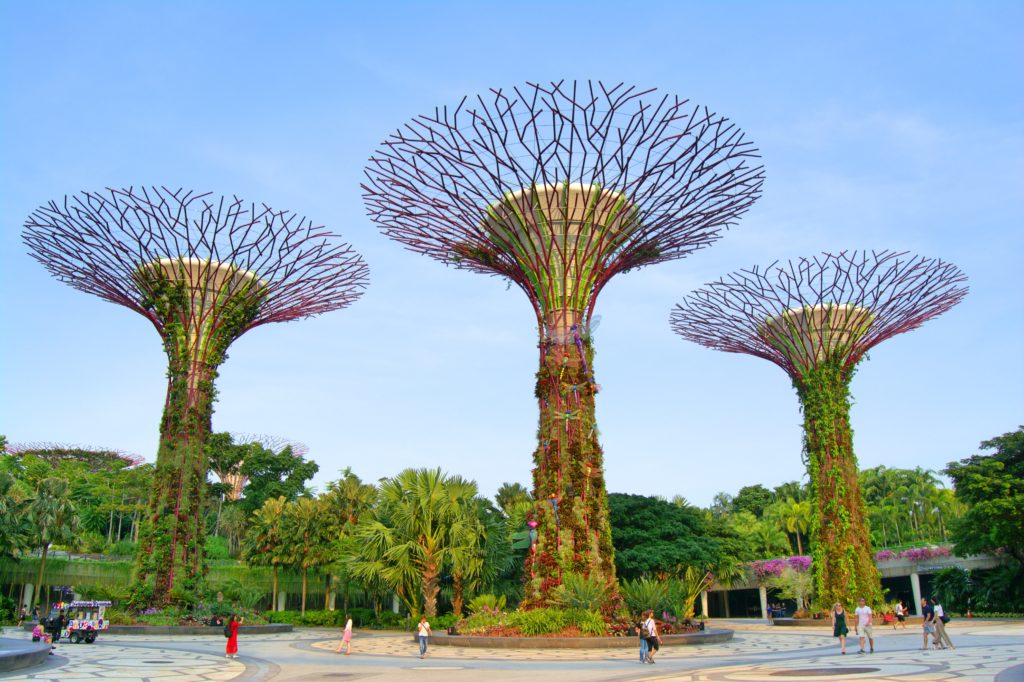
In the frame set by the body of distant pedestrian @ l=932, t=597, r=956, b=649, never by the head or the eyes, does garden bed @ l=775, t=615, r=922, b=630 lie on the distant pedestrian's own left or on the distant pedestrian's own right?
on the distant pedestrian's own right

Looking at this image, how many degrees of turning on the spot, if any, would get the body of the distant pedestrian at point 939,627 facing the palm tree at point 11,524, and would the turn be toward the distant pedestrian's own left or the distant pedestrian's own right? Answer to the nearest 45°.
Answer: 0° — they already face it

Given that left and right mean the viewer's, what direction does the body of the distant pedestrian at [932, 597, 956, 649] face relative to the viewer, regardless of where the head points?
facing to the left of the viewer

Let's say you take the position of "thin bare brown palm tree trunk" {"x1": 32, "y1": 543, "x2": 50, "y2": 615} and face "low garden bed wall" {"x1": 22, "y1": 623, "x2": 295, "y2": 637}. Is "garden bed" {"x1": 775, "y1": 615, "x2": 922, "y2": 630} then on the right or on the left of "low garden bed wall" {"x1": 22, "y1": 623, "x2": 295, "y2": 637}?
left

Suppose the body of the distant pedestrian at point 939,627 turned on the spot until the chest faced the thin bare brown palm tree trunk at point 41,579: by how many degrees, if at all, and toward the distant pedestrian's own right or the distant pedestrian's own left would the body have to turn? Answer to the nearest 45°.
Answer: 0° — they already face it

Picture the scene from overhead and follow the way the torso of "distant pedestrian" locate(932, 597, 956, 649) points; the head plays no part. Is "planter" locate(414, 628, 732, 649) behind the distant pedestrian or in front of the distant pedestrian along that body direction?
in front
